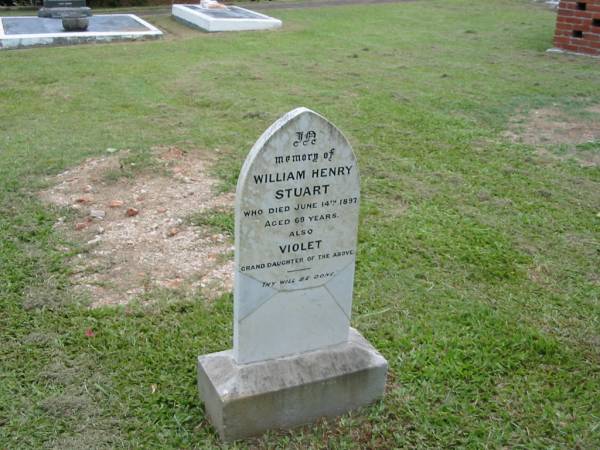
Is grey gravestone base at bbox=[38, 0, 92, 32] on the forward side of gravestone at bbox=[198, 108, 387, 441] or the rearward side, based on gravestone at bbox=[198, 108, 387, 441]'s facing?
on the rearward side

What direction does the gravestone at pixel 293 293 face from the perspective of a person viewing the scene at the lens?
facing the viewer and to the right of the viewer

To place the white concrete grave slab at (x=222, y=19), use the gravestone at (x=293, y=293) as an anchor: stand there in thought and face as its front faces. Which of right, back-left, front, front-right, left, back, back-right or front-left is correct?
back-left

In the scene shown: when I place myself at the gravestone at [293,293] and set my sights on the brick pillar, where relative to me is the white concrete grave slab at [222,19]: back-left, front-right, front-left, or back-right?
front-left

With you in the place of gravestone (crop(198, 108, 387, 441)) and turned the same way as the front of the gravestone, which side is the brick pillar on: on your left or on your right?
on your left

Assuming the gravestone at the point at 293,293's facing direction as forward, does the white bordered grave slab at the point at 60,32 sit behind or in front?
behind

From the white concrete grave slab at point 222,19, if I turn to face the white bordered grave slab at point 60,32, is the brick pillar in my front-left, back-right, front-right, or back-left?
back-left

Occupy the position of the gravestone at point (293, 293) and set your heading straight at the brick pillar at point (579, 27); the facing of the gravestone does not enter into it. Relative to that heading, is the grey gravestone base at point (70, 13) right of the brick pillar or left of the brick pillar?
left

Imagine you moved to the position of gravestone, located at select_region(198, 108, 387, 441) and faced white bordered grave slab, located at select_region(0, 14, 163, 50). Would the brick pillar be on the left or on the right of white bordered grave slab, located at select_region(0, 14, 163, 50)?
right

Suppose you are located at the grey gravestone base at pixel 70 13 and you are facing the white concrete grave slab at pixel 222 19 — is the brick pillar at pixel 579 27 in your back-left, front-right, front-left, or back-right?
front-right
